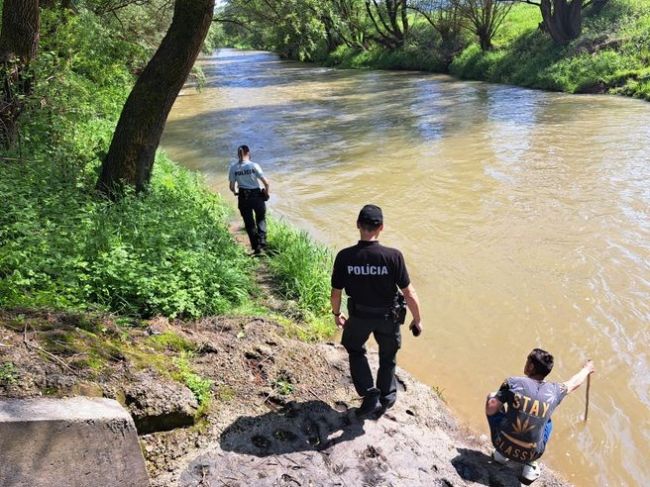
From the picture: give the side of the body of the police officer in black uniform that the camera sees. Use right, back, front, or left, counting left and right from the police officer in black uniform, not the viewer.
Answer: back

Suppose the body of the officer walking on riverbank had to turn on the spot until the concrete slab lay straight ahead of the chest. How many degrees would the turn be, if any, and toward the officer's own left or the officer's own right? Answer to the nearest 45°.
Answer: approximately 180°

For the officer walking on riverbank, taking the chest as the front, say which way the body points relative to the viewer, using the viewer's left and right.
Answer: facing away from the viewer

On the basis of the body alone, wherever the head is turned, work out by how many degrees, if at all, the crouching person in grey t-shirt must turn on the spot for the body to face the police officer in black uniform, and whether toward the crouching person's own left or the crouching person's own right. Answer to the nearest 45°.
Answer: approximately 90° to the crouching person's own left

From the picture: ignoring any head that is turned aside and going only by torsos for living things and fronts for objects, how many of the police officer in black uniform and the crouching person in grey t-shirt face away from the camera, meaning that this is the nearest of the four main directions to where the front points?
2

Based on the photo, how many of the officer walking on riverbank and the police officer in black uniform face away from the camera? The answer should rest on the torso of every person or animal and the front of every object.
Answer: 2

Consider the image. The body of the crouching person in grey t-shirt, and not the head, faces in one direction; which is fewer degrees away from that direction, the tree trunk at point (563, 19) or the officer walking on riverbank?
the tree trunk

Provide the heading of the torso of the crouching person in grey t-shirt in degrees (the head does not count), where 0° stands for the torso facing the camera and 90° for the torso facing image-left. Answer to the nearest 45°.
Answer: approximately 180°
